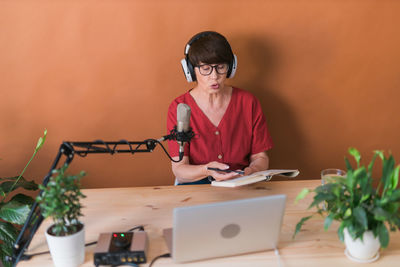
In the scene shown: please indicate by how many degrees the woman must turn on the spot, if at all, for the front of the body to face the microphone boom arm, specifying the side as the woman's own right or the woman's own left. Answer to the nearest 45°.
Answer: approximately 45° to the woman's own right

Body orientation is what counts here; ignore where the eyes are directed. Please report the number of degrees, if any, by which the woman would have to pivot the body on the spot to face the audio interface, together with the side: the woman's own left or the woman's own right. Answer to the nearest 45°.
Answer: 0° — they already face it

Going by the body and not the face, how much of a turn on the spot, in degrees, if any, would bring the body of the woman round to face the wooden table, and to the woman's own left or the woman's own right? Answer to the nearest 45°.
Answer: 0° — they already face it

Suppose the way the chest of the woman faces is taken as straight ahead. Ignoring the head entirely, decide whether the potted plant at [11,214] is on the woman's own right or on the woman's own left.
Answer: on the woman's own right

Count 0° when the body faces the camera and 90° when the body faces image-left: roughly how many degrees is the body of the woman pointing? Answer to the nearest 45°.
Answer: approximately 0°

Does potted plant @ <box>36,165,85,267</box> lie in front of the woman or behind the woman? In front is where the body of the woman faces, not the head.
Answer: in front

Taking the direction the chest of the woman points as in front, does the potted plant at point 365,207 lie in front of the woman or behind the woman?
in front
